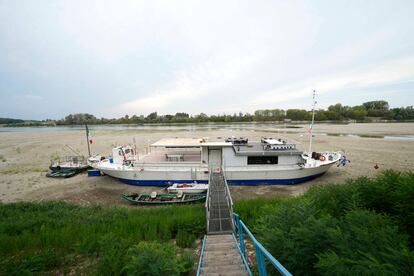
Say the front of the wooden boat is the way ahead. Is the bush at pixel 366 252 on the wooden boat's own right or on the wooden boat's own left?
on the wooden boat's own left

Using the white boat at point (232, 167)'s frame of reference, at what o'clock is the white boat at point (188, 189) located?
the white boat at point (188, 189) is roughly at 5 o'clock from the white boat at point (232, 167).

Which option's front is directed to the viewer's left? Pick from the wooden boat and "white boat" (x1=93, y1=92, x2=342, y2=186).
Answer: the wooden boat

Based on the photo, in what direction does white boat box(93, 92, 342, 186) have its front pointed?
to the viewer's right

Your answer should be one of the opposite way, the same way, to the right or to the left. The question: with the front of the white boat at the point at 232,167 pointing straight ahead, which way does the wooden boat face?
the opposite way
